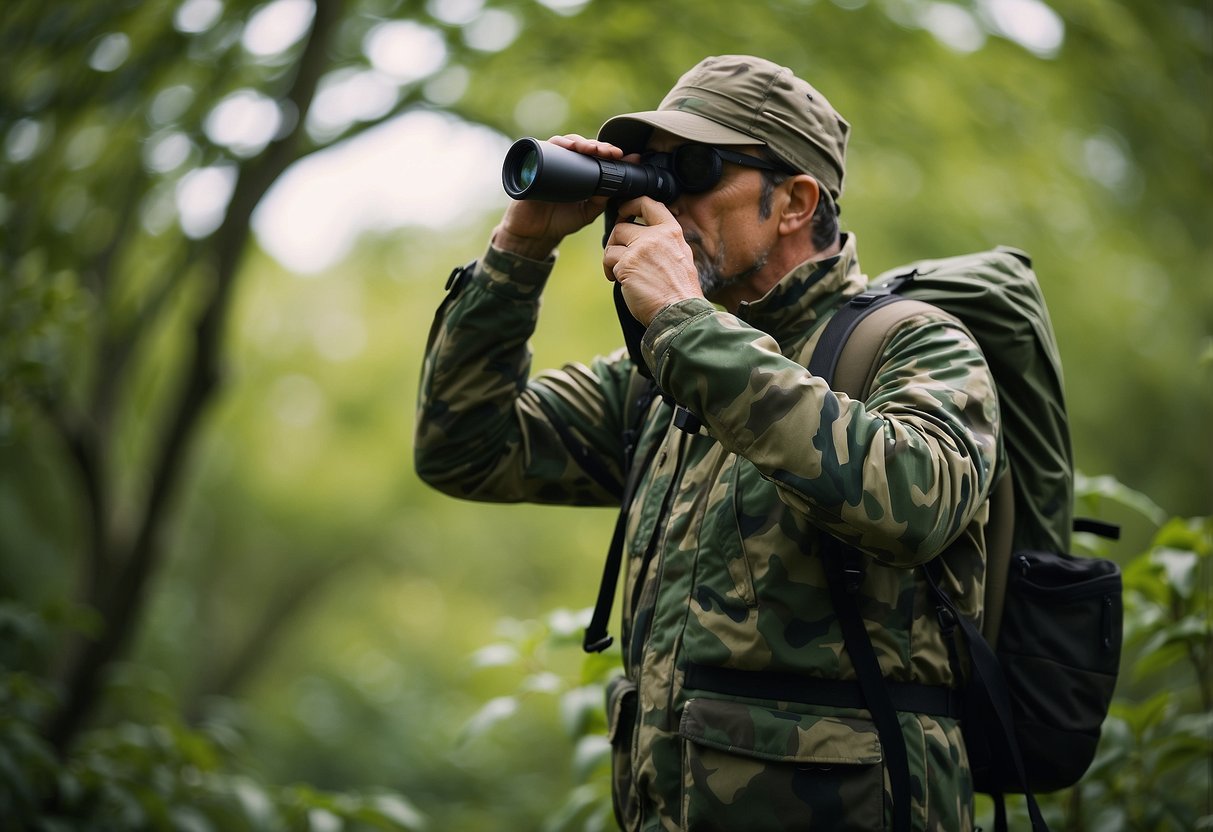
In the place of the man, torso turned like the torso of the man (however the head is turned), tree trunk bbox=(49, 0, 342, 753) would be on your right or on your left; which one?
on your right

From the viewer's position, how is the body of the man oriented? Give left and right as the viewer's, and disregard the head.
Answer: facing the viewer and to the left of the viewer
